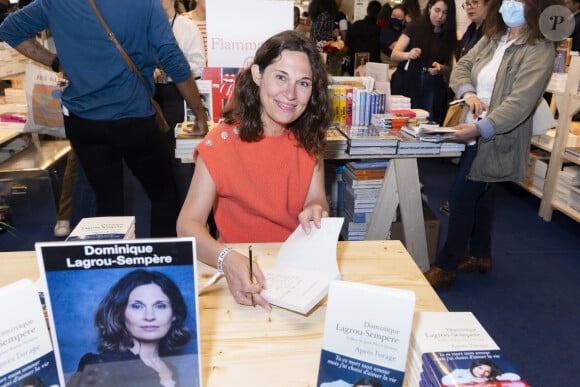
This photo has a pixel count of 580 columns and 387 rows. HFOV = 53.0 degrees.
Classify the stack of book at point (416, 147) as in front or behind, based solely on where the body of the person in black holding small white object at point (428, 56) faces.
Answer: in front

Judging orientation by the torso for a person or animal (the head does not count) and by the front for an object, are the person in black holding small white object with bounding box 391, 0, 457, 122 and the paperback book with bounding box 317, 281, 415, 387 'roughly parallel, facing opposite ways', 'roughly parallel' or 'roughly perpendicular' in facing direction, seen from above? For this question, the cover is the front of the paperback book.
roughly parallel

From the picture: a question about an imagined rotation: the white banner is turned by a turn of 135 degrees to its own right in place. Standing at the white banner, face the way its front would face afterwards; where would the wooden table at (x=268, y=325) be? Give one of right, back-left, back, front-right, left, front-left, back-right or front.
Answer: back-left

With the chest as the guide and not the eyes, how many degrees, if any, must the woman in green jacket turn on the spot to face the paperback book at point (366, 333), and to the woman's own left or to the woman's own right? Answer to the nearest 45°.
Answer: approximately 45° to the woman's own left

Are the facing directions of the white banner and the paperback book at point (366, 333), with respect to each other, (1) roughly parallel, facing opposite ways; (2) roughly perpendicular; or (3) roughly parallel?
roughly parallel

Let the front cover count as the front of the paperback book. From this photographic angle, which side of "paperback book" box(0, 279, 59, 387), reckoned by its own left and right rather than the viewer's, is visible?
front

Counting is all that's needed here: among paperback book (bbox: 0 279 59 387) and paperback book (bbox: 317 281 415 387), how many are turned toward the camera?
2

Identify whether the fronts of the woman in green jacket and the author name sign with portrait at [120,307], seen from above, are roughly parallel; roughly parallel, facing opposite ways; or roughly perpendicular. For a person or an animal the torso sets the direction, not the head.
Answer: roughly perpendicular

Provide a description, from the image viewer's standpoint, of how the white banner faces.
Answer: facing the viewer

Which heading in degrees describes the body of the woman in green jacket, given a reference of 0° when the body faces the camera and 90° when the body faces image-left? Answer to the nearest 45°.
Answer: approximately 45°

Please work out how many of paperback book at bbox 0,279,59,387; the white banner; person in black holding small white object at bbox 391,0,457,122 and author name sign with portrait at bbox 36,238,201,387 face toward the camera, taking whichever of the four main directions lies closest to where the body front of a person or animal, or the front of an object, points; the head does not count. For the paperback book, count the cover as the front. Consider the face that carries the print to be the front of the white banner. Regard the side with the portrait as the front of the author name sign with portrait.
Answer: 4

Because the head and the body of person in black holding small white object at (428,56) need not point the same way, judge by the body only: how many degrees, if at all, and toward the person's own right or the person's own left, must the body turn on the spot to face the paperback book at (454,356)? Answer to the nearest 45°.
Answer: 0° — they already face it

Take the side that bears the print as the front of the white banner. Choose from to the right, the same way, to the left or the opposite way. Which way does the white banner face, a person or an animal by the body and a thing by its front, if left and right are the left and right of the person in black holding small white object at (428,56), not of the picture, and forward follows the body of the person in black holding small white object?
the same way

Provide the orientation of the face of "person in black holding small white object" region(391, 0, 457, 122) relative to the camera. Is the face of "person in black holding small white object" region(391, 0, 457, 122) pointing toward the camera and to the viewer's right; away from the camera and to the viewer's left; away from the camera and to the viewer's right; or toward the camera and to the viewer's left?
toward the camera and to the viewer's left

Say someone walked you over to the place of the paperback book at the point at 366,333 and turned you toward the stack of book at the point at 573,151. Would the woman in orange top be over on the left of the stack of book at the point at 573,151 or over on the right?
left

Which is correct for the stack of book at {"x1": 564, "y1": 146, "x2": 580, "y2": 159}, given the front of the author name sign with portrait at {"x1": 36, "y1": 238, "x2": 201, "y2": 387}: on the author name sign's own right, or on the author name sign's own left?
on the author name sign's own left

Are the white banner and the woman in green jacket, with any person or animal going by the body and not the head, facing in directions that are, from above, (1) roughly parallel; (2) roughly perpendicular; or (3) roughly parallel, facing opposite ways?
roughly perpendicular
